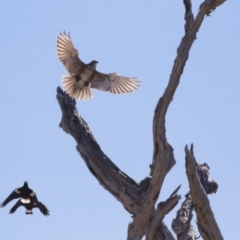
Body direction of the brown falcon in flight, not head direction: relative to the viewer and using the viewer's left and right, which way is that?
facing the viewer and to the right of the viewer
